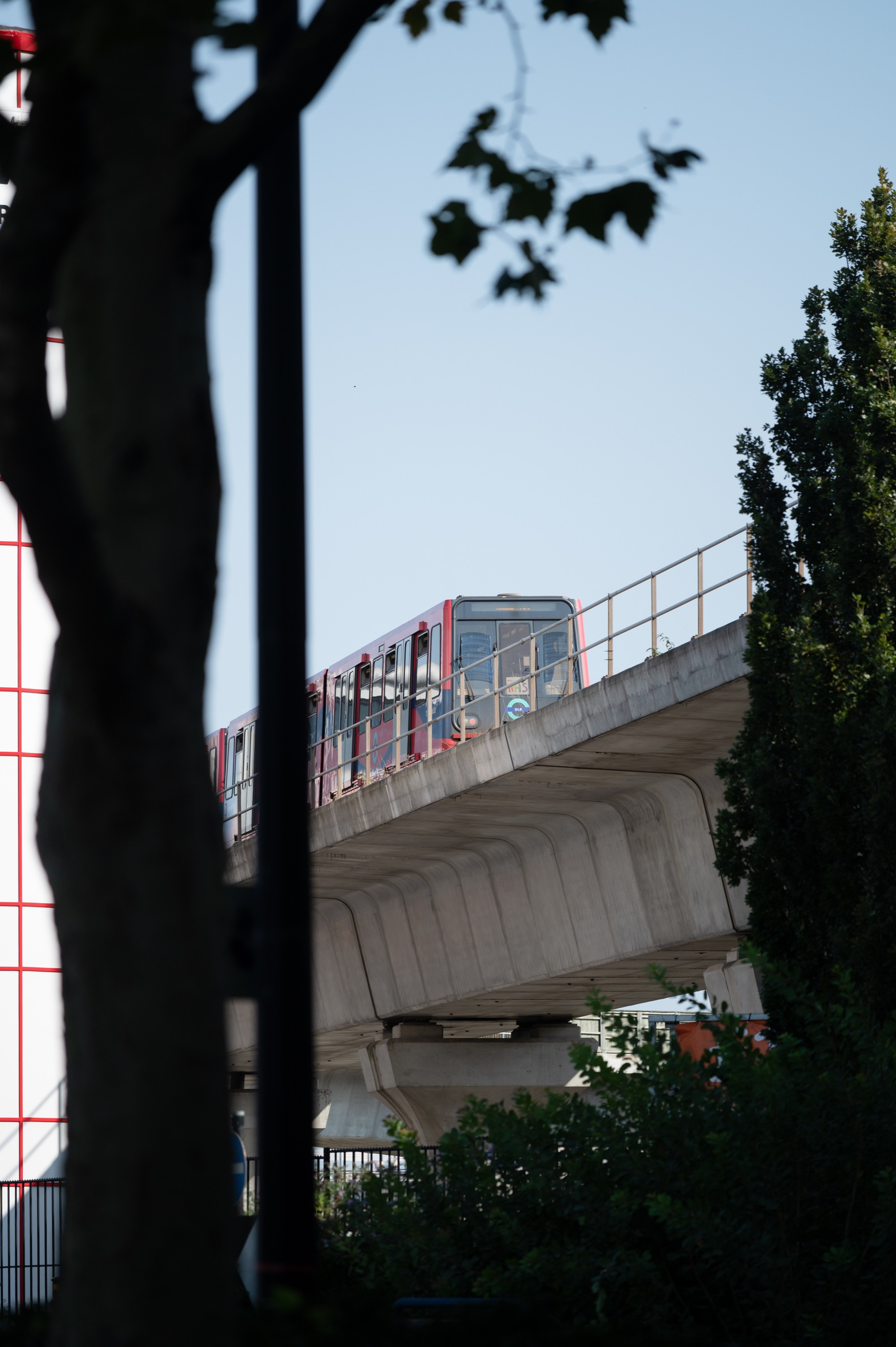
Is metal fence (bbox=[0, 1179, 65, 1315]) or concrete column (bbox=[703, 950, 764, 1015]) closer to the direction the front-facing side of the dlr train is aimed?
the concrete column

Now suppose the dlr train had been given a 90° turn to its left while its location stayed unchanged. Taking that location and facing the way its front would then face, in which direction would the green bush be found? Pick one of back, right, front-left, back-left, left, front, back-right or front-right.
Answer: back-right

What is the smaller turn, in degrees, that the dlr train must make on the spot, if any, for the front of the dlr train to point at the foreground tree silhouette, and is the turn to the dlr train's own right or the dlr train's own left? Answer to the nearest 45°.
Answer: approximately 45° to the dlr train's own right

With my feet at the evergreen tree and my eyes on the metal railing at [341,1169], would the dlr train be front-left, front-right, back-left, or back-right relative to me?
front-right

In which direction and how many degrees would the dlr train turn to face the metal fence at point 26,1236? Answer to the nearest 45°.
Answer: approximately 90° to its right

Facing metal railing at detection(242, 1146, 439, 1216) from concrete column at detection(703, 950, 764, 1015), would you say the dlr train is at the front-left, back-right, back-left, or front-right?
front-right

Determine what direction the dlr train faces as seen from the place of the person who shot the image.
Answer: facing the viewer and to the right of the viewer

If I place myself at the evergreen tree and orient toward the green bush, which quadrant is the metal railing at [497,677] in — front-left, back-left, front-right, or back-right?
back-right

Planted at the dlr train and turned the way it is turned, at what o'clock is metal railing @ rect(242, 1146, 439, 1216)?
The metal railing is roughly at 2 o'clock from the dlr train.

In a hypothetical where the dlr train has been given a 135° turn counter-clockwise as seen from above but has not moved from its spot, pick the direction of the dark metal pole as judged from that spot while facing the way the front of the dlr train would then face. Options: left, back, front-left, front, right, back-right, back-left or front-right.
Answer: back

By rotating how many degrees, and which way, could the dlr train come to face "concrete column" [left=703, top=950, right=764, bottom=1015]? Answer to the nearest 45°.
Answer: approximately 45° to its right

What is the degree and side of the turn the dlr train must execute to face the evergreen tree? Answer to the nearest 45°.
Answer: approximately 45° to its right
